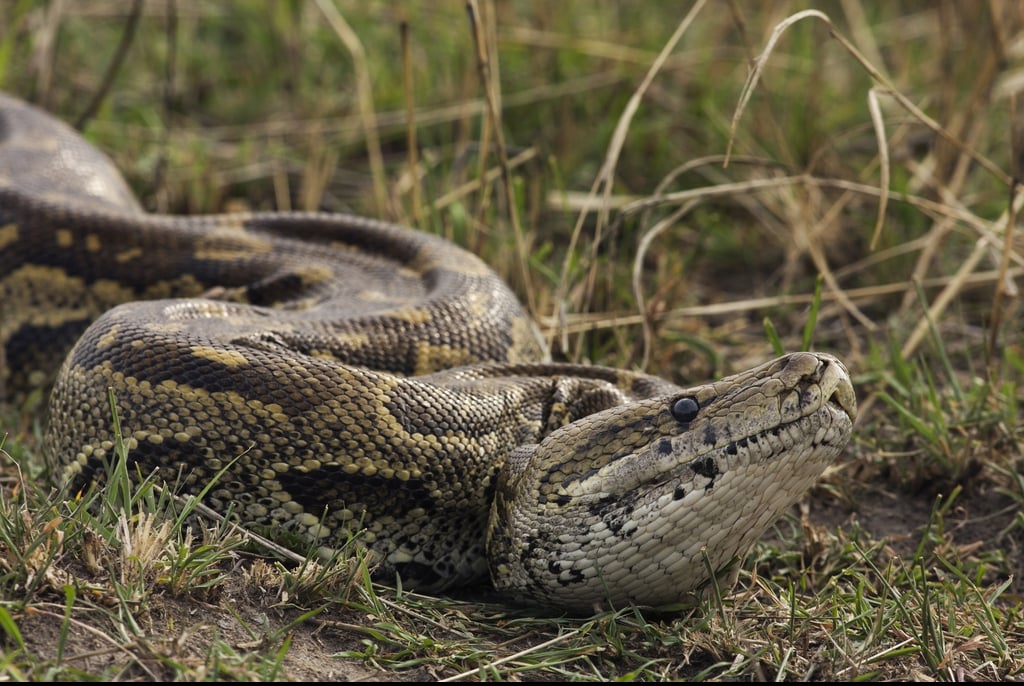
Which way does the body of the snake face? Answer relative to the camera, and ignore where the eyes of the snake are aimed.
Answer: to the viewer's right
